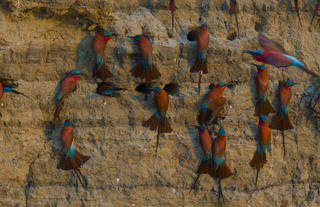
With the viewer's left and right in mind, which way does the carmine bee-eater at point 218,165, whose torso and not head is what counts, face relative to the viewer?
facing away from the viewer

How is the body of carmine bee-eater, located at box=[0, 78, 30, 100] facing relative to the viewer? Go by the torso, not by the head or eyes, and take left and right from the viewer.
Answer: facing to the left of the viewer

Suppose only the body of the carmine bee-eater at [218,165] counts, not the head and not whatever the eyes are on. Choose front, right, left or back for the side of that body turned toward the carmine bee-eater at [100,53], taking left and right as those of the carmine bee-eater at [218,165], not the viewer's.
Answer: left

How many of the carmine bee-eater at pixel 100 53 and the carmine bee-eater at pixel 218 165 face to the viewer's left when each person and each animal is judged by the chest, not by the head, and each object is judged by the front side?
0

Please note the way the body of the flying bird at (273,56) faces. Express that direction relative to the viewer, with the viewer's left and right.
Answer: facing to the left of the viewer

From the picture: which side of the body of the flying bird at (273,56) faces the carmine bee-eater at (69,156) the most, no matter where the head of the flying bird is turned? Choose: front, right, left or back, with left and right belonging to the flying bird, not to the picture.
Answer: front

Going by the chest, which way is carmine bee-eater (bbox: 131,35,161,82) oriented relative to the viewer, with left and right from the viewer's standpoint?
facing away from the viewer and to the left of the viewer

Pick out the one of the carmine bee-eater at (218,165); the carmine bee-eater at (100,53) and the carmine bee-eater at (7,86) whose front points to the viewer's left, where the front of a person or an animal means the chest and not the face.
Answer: the carmine bee-eater at (7,86)

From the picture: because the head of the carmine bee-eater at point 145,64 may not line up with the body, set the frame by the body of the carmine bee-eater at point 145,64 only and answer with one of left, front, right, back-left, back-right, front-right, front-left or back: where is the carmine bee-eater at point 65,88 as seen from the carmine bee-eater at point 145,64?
front-left
